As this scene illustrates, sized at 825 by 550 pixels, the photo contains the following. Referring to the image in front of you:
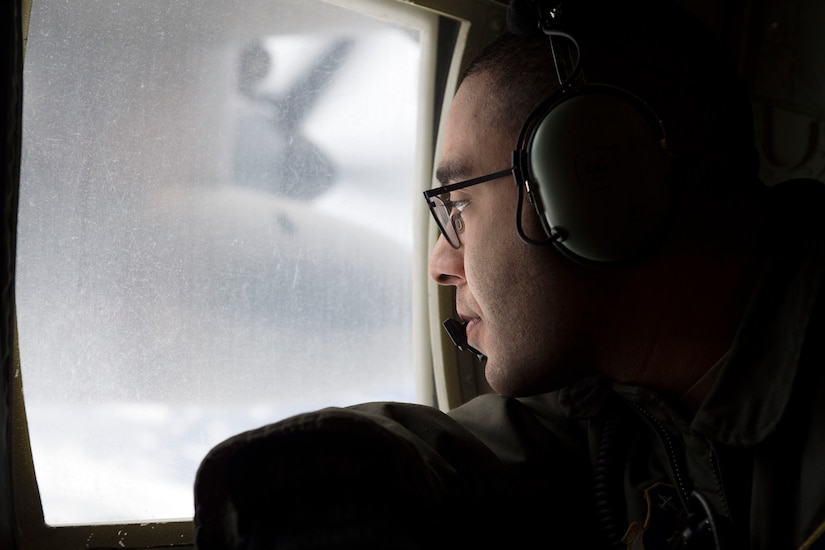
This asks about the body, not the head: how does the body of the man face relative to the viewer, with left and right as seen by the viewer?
facing the viewer and to the left of the viewer

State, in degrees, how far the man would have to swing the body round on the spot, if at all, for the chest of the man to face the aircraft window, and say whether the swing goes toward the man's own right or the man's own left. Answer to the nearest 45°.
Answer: approximately 45° to the man's own right
